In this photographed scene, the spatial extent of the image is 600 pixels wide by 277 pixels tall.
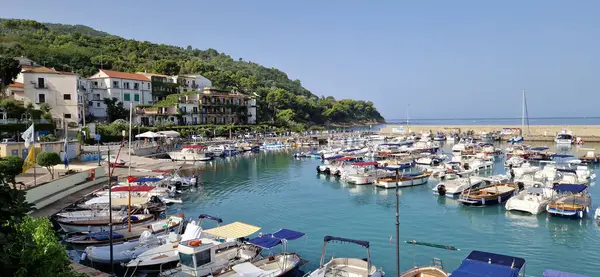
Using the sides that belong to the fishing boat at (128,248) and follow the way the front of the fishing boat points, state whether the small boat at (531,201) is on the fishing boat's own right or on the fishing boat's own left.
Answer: on the fishing boat's own left

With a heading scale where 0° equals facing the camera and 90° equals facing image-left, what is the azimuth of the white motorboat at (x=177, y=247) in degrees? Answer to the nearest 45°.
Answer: approximately 45°

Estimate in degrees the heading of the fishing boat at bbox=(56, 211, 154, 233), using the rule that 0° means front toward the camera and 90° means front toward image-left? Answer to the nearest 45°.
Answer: approximately 90°

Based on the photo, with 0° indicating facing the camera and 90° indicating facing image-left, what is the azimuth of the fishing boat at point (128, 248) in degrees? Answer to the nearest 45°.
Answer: approximately 45°
